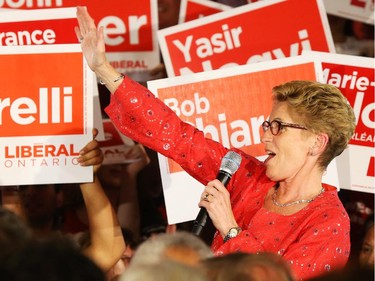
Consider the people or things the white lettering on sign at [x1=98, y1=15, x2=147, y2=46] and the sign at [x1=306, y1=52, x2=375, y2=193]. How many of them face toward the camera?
2

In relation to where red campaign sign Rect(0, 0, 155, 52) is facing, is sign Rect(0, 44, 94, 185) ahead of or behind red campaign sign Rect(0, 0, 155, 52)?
ahead

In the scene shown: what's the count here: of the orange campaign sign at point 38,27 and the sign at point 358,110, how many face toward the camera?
2

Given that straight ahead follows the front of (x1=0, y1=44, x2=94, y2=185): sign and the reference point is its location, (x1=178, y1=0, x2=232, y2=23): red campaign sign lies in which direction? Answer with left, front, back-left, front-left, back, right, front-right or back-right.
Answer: back-left

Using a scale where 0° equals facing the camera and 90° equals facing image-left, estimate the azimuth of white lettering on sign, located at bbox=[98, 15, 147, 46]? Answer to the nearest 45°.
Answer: approximately 0°

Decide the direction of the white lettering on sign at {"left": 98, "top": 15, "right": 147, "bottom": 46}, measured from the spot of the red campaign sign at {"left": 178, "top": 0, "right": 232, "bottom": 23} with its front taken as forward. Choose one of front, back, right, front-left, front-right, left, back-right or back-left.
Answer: right

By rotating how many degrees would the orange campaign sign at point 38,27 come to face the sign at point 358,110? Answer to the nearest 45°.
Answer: approximately 90° to its left

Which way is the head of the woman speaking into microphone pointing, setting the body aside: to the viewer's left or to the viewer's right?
to the viewer's left
